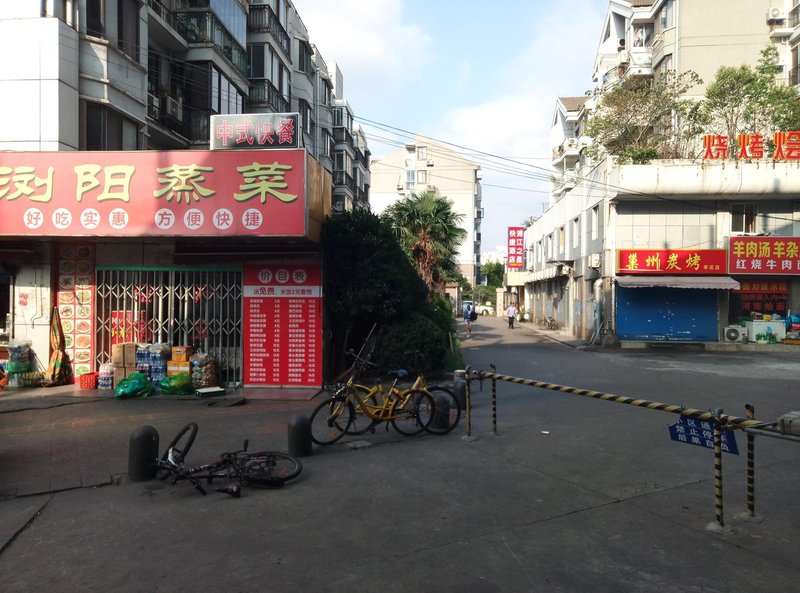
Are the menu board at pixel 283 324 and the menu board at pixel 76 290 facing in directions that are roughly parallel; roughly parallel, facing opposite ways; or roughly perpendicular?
roughly parallel

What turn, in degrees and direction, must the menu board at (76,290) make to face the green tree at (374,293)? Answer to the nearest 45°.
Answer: approximately 45° to its left

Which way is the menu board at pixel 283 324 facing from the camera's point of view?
toward the camera

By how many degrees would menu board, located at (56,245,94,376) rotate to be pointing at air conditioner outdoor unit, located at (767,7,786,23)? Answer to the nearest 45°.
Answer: approximately 90° to its left

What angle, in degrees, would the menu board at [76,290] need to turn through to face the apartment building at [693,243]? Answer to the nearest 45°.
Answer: approximately 90° to its left

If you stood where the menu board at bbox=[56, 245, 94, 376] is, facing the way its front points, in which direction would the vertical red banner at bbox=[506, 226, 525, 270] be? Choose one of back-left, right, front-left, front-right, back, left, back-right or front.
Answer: back-left

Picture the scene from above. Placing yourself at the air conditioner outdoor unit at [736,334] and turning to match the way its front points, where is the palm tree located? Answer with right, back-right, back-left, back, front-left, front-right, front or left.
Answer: front-right

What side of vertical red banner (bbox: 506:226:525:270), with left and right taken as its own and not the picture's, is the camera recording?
front

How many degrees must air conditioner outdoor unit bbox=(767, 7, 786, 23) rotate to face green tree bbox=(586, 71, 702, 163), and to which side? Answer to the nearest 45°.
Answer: approximately 45° to its right

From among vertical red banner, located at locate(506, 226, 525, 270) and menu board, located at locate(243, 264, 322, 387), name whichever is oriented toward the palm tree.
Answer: the vertical red banner

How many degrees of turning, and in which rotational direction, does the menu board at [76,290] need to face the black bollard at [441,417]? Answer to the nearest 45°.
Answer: approximately 45° to its left

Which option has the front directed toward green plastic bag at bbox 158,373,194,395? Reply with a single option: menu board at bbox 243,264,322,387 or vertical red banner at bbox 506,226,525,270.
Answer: the vertical red banner

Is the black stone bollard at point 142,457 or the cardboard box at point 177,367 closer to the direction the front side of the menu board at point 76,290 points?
the black stone bollard

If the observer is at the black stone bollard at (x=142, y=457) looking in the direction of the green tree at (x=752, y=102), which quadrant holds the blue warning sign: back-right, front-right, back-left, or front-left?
front-right
